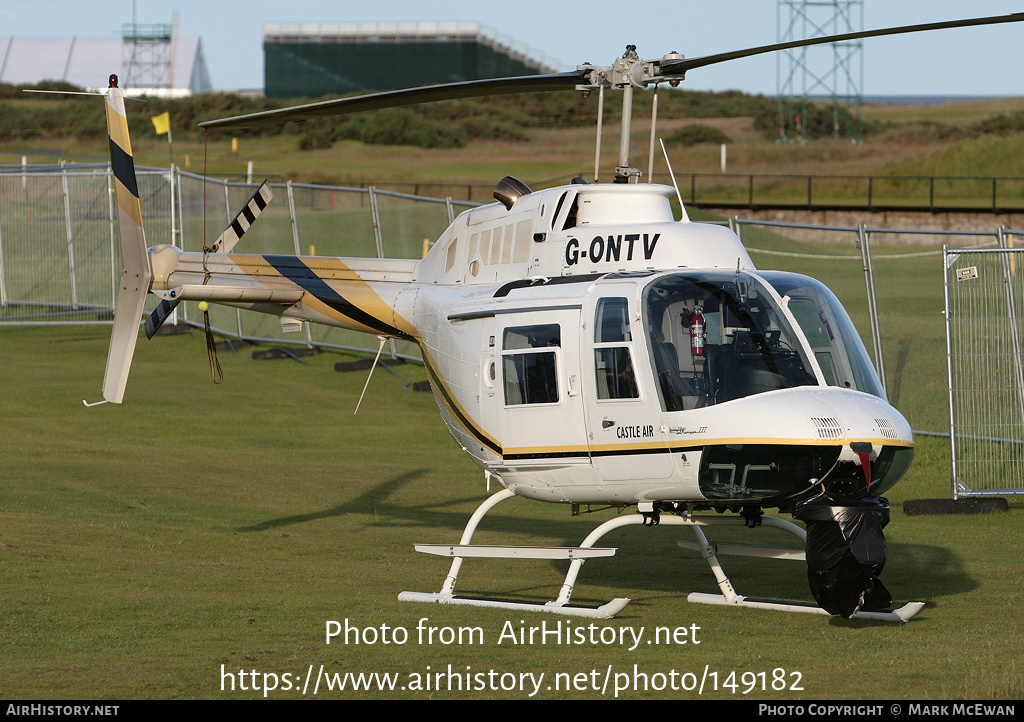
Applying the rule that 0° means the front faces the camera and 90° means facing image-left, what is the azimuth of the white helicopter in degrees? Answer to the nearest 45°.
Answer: approximately 315°

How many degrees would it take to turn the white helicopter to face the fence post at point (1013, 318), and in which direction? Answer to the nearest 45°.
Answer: approximately 90° to its left

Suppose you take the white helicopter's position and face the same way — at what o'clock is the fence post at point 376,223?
The fence post is roughly at 7 o'clock from the white helicopter.

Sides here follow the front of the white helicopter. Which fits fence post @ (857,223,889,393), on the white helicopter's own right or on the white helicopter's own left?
on the white helicopter's own left

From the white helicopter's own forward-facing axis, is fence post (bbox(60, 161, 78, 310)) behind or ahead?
behind
